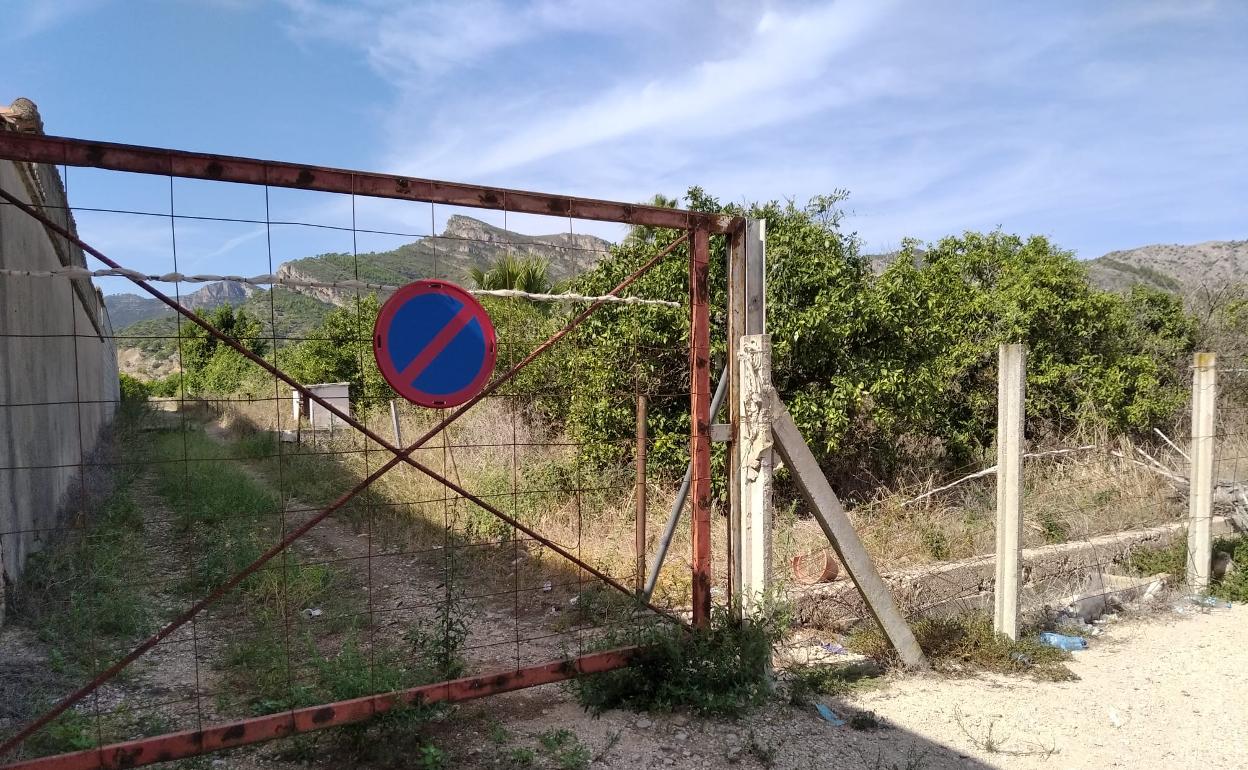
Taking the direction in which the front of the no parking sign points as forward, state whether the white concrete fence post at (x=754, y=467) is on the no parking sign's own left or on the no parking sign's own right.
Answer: on the no parking sign's own left

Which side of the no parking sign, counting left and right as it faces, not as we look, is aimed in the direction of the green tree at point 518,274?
back

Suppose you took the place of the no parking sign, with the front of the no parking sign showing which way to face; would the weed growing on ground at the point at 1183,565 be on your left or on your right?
on your left

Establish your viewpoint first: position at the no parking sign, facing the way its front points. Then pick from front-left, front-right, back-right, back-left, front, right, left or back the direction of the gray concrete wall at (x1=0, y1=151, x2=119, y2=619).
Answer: back-right

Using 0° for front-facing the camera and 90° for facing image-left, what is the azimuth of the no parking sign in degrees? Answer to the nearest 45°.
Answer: approximately 0°

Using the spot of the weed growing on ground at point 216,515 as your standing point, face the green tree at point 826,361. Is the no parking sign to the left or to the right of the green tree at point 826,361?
right

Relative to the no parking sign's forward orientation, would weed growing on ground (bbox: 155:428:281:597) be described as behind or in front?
behind

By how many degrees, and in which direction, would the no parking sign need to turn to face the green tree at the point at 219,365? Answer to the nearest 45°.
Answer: approximately 180°

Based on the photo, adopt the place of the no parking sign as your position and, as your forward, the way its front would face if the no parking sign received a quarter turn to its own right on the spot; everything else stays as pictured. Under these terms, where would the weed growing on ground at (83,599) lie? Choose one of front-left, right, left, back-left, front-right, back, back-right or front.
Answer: front-right
